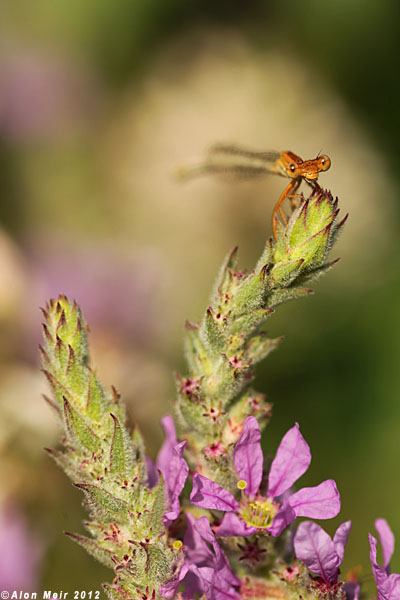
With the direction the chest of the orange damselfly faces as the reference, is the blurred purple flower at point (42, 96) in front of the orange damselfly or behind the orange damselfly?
behind

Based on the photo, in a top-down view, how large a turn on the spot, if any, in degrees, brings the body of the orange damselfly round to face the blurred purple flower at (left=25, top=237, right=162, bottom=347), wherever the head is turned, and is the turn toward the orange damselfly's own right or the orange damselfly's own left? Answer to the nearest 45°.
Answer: approximately 135° to the orange damselfly's own left

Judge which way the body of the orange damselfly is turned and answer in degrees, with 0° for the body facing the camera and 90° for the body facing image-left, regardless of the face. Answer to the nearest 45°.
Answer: approximately 315°
